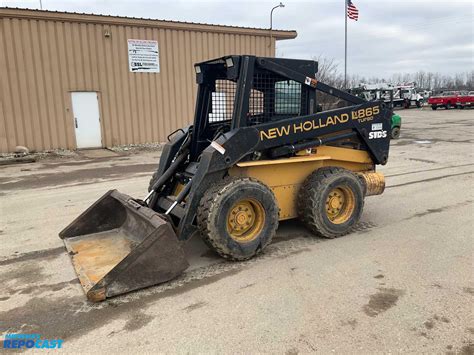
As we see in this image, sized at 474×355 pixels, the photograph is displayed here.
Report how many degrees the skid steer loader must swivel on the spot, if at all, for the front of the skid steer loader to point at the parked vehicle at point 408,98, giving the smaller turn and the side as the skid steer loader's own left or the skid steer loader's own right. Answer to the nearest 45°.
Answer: approximately 180°

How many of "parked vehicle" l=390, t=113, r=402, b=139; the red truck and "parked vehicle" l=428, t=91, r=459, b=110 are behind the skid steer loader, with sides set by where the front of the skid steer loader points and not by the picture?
3

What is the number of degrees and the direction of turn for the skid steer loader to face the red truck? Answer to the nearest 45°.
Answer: approximately 180°

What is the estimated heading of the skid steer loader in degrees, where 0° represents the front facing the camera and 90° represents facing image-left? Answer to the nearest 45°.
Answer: approximately 45°

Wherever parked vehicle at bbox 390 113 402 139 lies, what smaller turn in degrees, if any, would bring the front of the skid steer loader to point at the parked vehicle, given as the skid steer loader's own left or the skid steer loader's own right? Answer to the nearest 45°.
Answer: approximately 180°

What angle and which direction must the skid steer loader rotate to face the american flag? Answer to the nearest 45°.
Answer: approximately 135° to its right
